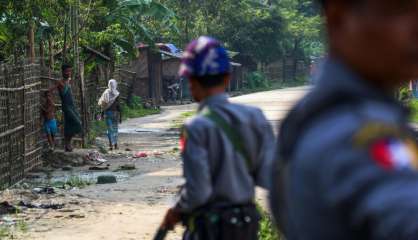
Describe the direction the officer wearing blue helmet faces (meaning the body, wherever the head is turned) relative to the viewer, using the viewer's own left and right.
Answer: facing away from the viewer and to the left of the viewer

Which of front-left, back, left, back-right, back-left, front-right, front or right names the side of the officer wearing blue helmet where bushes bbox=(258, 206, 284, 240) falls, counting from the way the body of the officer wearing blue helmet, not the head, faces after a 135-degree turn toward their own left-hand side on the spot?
back

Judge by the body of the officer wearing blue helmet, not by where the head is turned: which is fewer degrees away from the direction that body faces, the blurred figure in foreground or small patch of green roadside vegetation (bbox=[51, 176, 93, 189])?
the small patch of green roadside vegetation

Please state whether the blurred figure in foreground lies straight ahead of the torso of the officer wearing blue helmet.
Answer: no
